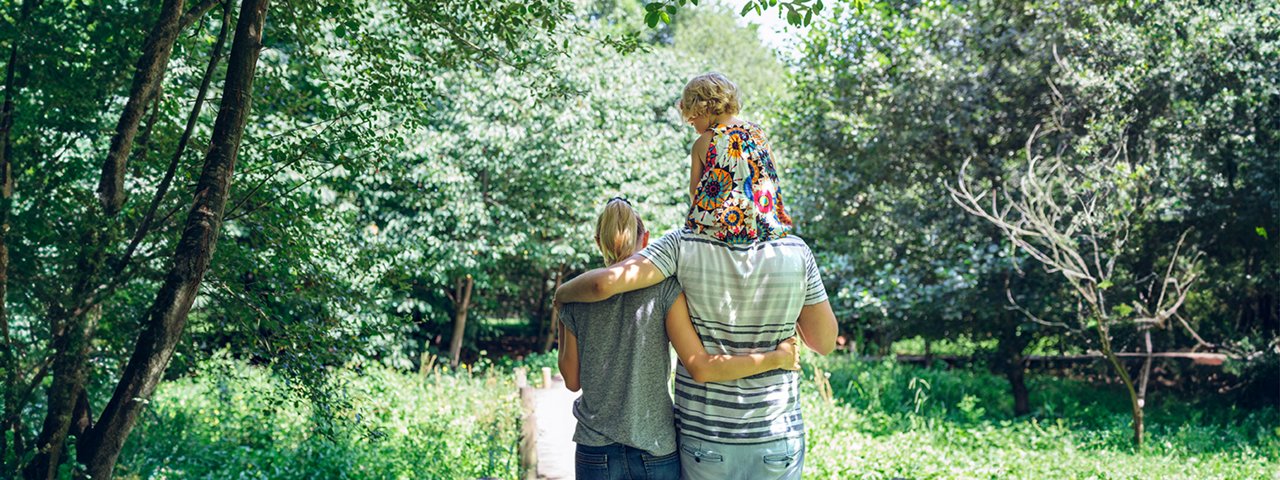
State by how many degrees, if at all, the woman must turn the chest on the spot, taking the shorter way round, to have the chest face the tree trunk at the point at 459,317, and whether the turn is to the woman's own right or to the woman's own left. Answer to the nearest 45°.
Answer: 0° — they already face it

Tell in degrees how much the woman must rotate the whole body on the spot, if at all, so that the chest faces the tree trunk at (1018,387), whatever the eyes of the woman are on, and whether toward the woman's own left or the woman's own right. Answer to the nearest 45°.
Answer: approximately 45° to the woman's own right

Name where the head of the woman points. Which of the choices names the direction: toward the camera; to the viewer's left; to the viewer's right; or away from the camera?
away from the camera

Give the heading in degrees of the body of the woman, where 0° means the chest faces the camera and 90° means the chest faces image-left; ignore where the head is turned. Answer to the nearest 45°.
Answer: approximately 180°

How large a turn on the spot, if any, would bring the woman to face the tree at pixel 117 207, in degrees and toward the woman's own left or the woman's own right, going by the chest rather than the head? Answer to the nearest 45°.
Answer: approximately 45° to the woman's own left

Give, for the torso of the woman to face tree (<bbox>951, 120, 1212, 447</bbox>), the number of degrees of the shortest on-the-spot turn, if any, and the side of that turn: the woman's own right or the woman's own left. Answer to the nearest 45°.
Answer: approximately 45° to the woman's own right
